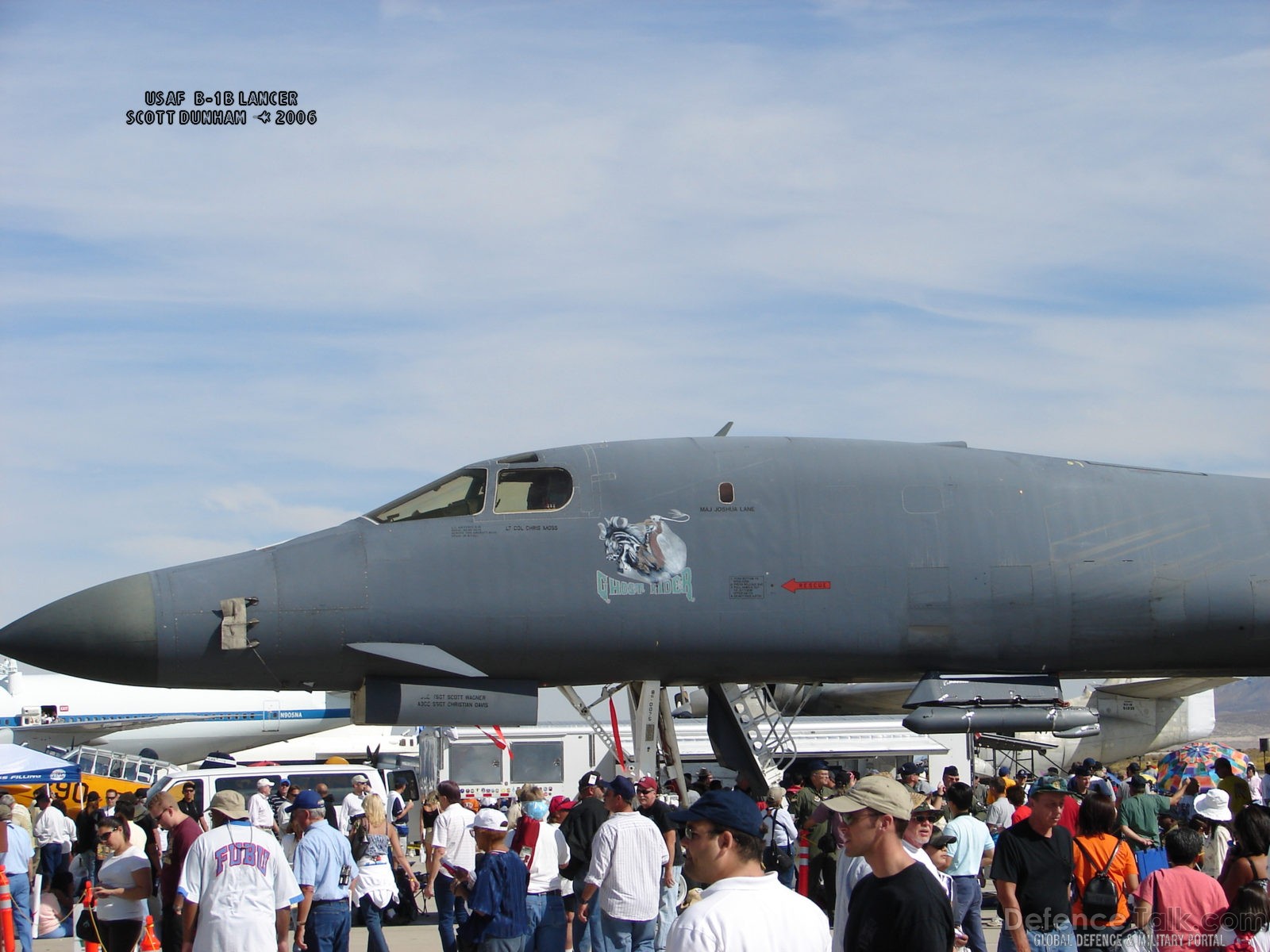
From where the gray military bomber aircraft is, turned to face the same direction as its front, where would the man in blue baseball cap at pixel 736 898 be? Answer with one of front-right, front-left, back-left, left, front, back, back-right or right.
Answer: left

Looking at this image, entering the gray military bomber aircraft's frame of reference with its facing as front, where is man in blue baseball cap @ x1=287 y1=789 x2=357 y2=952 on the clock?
The man in blue baseball cap is roughly at 9 o'clock from the gray military bomber aircraft.

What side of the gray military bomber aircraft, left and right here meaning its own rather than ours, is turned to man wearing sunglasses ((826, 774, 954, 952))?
left

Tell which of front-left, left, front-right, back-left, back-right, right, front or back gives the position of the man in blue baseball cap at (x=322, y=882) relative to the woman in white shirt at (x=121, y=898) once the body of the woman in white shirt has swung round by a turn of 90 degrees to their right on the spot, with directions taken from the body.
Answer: back-right

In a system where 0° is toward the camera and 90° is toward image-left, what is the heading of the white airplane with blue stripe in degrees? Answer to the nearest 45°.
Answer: approximately 90°

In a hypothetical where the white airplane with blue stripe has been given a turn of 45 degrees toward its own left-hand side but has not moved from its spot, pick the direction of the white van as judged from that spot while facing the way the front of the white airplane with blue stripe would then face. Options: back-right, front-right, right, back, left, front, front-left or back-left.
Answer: front-left

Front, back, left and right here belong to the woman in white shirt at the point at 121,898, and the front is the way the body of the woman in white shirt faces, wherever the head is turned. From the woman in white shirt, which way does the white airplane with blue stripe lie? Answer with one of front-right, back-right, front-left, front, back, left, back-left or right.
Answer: back-right

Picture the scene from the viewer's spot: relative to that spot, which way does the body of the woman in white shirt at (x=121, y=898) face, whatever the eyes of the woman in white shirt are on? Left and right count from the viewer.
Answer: facing the viewer and to the left of the viewer

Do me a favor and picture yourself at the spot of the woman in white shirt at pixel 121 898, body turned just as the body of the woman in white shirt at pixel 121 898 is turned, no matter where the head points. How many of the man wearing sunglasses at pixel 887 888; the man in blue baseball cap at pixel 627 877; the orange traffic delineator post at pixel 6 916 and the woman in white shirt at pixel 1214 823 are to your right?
1

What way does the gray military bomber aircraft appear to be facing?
to the viewer's left
